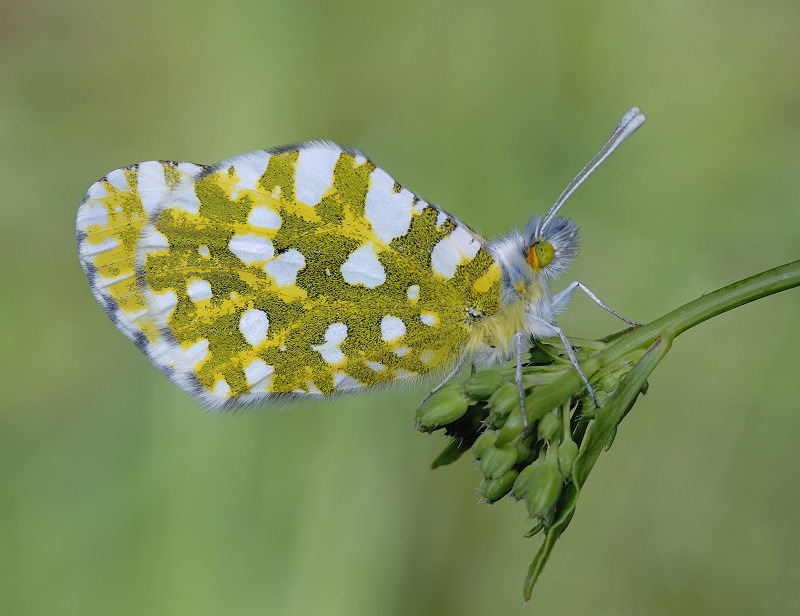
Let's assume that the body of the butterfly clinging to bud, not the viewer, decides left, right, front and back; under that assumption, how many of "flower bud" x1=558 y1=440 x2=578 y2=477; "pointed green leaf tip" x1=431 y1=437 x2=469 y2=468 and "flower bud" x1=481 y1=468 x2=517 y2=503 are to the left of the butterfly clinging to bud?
0

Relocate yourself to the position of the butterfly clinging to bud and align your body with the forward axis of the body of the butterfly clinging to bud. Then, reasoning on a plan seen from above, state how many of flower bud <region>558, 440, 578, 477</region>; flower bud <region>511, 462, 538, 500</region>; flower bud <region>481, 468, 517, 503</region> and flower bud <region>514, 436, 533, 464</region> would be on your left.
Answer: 0

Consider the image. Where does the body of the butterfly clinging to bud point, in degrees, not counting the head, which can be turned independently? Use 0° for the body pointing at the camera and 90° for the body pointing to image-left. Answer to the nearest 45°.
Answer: approximately 270°

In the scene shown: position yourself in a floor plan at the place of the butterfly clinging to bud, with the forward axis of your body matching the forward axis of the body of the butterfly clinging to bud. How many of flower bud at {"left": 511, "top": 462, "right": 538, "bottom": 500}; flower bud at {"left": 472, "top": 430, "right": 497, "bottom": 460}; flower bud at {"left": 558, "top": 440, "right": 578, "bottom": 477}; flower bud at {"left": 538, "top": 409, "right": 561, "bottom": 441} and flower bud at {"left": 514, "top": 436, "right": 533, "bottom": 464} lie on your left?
0

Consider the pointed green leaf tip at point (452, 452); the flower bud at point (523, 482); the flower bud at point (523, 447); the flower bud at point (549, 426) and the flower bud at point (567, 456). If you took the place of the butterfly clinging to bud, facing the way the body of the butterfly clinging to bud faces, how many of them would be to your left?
0

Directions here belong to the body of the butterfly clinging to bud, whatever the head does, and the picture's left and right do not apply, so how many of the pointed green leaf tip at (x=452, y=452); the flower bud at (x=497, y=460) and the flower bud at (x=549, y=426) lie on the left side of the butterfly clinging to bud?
0

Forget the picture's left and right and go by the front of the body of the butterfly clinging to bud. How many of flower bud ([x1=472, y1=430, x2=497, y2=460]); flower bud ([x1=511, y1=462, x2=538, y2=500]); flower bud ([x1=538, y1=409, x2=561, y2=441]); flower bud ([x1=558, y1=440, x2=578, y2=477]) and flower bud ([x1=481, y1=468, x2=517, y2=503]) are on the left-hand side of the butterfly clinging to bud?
0

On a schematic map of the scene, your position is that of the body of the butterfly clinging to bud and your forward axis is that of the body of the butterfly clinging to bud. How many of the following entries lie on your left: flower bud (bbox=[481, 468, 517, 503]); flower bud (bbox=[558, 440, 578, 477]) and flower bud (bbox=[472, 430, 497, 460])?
0

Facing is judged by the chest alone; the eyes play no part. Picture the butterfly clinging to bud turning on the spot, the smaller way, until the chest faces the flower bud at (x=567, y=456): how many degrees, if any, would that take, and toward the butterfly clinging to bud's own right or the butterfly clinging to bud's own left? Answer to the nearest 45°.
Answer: approximately 45° to the butterfly clinging to bud's own right

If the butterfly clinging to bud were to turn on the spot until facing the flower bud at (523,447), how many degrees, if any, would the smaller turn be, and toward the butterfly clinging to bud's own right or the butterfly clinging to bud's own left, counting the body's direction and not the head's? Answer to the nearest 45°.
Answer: approximately 45° to the butterfly clinging to bud's own right

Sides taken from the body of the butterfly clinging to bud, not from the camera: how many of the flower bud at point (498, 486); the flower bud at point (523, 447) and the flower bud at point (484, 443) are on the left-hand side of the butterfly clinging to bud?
0

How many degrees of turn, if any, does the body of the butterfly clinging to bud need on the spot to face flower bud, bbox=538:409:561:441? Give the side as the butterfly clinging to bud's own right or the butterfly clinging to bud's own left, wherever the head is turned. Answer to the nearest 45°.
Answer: approximately 45° to the butterfly clinging to bud's own right
